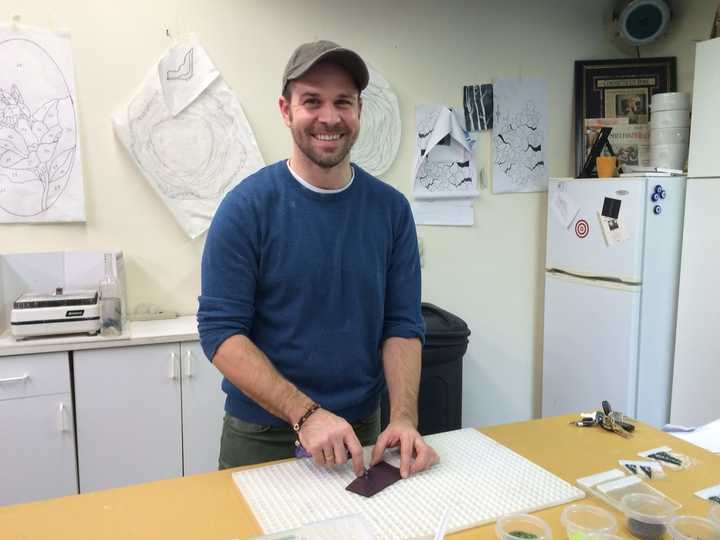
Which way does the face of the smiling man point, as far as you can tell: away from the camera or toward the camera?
toward the camera

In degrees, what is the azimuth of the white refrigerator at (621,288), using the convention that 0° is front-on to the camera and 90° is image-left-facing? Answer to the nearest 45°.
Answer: approximately 45°

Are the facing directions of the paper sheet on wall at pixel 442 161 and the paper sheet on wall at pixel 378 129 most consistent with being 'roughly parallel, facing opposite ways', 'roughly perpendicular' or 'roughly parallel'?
roughly parallel

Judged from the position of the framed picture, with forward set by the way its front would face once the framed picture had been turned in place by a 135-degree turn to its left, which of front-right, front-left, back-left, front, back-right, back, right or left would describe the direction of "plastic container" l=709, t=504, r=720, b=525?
back-right

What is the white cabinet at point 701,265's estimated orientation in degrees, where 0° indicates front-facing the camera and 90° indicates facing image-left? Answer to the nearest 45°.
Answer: approximately 45°

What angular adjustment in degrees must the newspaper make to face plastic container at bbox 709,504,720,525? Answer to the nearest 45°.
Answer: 0° — it already faces it

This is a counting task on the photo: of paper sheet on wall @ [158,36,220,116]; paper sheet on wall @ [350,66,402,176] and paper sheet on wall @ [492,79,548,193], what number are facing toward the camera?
3

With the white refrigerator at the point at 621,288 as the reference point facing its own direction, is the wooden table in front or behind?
in front

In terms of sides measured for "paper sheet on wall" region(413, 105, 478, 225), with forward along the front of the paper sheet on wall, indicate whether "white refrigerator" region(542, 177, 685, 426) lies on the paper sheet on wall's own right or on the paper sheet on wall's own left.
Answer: on the paper sheet on wall's own left

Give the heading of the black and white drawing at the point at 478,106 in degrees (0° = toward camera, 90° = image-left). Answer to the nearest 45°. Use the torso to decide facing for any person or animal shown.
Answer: approximately 0°

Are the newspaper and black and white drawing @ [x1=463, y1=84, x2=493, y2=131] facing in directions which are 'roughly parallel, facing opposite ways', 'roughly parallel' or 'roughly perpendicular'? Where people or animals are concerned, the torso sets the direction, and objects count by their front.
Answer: roughly parallel

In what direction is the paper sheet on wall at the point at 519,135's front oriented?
toward the camera

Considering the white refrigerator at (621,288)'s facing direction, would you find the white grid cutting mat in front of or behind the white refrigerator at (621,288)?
in front

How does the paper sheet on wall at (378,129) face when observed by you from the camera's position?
facing the viewer

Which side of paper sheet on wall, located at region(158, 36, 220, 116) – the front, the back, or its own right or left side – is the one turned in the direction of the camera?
front

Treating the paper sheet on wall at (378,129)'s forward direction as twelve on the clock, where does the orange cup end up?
The orange cup is roughly at 9 o'clock from the paper sheet on wall.
